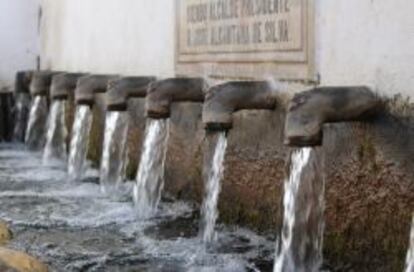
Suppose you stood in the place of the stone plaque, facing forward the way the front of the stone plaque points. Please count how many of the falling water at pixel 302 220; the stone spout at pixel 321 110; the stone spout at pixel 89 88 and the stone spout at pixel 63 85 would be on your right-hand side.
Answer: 2

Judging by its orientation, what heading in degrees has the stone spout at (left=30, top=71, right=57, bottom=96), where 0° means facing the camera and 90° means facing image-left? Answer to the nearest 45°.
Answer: approximately 45°

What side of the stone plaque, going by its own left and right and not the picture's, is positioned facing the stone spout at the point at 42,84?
right

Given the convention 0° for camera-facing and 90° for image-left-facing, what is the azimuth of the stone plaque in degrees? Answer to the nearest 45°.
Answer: approximately 45°

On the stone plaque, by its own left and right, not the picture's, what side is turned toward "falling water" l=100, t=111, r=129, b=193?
right

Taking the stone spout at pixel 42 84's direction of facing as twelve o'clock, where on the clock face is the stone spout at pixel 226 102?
the stone spout at pixel 226 102 is roughly at 10 o'clock from the stone spout at pixel 42 84.

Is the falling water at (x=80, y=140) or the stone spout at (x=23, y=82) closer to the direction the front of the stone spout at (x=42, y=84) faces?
the falling water

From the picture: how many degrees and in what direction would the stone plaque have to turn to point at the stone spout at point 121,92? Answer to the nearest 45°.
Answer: approximately 90° to its right

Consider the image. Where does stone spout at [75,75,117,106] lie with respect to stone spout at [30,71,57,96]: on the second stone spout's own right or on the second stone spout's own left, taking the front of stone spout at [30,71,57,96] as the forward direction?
on the second stone spout's own left

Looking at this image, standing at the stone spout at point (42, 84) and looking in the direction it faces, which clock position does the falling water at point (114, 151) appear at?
The falling water is roughly at 10 o'clock from the stone spout.

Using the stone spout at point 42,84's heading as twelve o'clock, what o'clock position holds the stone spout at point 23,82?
the stone spout at point 23,82 is roughly at 4 o'clock from the stone spout at point 42,84.
